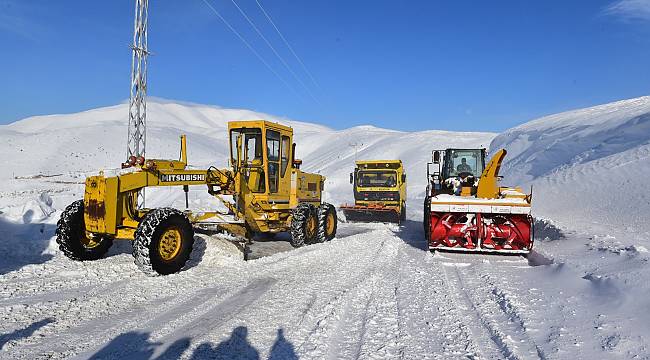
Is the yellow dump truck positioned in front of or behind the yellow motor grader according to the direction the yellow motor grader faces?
behind

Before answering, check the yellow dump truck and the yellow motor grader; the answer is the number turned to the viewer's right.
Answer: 0

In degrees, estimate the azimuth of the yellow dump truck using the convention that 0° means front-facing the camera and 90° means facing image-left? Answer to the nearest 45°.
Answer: approximately 0°

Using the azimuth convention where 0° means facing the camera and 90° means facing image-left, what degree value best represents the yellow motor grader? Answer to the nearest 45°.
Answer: approximately 45°

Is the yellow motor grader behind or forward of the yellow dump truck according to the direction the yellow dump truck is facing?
forward
